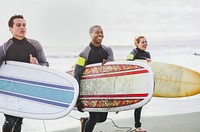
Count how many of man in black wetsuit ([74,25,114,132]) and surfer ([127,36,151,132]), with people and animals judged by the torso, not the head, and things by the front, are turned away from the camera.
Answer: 0

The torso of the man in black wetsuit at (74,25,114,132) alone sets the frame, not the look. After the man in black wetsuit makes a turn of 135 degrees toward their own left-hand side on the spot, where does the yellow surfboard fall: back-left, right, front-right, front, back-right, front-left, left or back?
front-right

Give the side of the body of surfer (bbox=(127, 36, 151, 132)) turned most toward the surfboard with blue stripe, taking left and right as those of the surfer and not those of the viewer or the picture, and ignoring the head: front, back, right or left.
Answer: right

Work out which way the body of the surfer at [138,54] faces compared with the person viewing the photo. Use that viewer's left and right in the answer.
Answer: facing the viewer and to the right of the viewer
